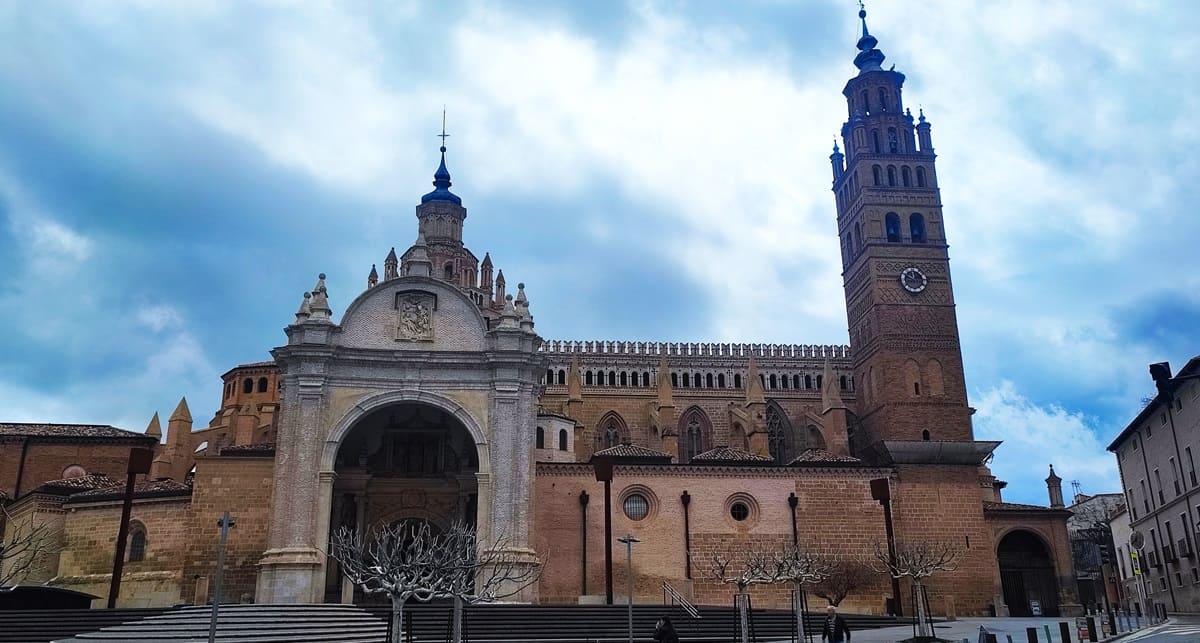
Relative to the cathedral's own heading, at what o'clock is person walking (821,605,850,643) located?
The person walking is roughly at 11 o'clock from the cathedral.

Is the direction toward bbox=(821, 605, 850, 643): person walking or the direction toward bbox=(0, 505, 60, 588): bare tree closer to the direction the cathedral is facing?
the person walking

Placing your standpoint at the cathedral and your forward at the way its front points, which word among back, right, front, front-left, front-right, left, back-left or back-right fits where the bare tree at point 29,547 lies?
right

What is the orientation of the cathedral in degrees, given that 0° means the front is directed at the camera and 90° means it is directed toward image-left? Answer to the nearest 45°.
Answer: approximately 0°
